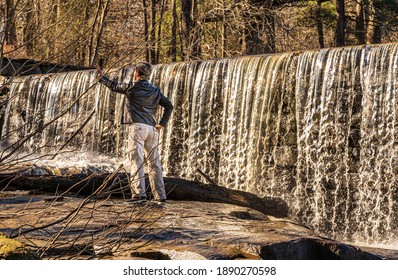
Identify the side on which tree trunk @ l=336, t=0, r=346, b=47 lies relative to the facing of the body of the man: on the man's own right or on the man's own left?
on the man's own right

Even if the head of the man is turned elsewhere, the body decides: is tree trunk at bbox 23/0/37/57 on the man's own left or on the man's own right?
on the man's own left

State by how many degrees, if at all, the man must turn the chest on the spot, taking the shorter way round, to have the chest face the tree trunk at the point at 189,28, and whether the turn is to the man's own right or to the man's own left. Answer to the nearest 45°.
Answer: approximately 45° to the man's own right

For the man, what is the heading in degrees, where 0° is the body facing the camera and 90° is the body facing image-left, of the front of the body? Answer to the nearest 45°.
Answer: approximately 135°

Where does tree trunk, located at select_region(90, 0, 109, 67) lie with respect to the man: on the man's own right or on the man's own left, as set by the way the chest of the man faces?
on the man's own left
